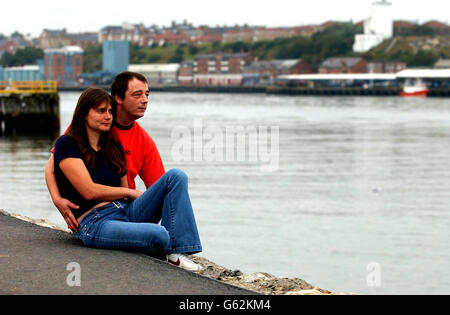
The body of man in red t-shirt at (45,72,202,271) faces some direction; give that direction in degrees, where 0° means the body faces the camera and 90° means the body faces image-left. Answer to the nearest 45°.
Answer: approximately 315°

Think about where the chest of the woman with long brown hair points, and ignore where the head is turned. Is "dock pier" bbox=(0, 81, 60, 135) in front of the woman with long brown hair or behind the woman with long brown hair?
behind

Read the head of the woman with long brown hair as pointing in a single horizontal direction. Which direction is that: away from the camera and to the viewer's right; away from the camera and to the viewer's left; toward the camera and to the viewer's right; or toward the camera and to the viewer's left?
toward the camera and to the viewer's right

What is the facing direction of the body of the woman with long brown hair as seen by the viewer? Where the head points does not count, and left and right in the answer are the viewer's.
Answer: facing the viewer and to the right of the viewer
